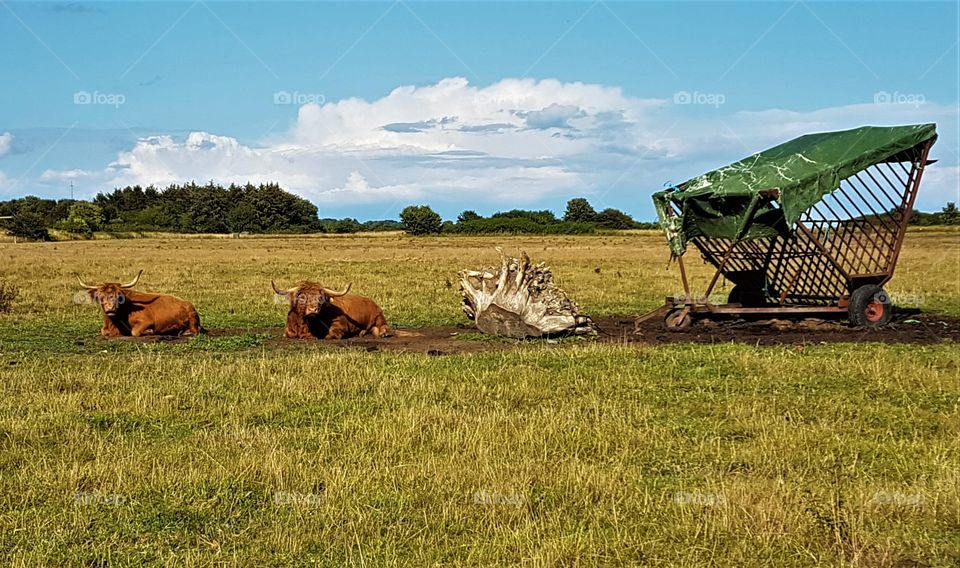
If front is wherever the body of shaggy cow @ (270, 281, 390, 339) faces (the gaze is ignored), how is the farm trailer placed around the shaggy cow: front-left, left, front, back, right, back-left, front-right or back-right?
back-left

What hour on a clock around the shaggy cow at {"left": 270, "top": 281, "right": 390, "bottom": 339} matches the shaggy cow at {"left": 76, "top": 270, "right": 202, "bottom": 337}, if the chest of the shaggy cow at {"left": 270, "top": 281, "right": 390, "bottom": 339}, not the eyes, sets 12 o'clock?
the shaggy cow at {"left": 76, "top": 270, "right": 202, "bottom": 337} is roughly at 2 o'clock from the shaggy cow at {"left": 270, "top": 281, "right": 390, "bottom": 339}.

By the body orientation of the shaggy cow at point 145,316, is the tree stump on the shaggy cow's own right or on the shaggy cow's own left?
on the shaggy cow's own left

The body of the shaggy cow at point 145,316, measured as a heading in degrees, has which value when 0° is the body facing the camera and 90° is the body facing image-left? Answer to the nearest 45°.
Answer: approximately 45°

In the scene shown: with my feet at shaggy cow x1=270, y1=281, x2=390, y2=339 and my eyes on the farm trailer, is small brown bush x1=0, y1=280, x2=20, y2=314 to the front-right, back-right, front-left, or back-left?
back-left

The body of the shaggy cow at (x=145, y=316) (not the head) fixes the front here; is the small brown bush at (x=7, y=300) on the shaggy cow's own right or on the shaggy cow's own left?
on the shaggy cow's own right

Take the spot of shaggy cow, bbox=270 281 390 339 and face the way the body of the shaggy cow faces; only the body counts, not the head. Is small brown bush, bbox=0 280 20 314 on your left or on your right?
on your right

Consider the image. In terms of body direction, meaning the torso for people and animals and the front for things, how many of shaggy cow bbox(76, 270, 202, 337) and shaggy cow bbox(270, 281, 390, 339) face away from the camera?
0

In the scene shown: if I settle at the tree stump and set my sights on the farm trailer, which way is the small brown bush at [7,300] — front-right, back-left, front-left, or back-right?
back-left

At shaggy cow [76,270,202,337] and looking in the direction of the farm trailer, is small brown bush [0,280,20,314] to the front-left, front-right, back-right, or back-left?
back-left

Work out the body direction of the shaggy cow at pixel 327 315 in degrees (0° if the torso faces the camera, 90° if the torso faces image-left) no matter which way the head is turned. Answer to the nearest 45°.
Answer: approximately 45°
